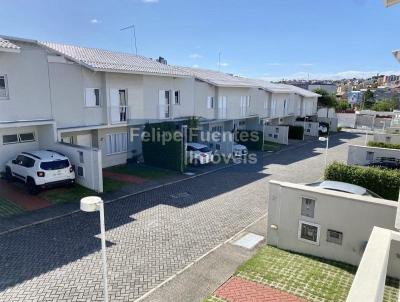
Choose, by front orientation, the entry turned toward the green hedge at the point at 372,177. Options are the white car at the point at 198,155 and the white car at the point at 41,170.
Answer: the white car at the point at 198,155

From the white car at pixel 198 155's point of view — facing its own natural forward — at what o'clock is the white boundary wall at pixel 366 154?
The white boundary wall is roughly at 5 o'clock from the white car.
